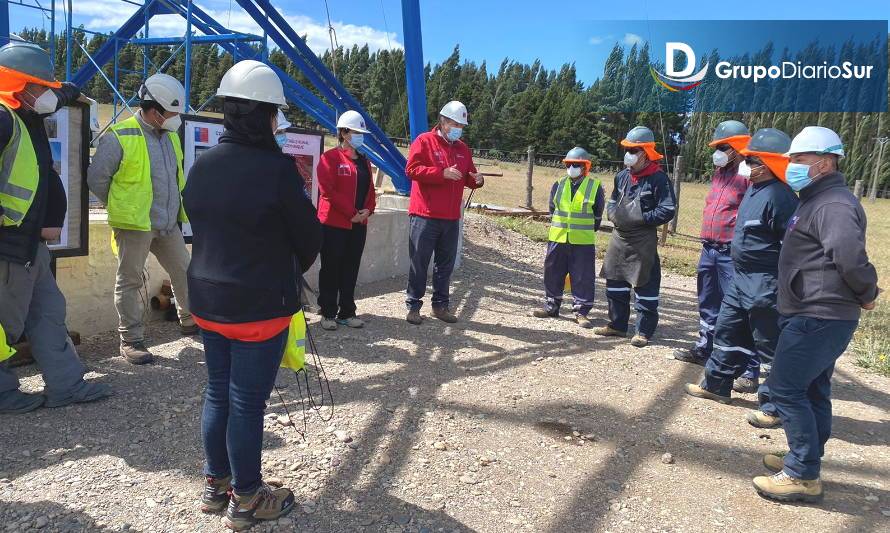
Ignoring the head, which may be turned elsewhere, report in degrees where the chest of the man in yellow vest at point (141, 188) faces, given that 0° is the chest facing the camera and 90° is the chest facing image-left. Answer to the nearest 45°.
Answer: approximately 315°

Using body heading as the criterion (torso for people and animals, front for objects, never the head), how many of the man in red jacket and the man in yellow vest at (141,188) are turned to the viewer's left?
0

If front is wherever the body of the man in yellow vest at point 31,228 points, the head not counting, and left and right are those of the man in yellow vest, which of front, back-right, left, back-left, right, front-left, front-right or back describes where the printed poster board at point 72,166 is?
left

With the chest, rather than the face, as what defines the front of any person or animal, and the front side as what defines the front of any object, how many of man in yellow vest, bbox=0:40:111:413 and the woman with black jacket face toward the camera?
0

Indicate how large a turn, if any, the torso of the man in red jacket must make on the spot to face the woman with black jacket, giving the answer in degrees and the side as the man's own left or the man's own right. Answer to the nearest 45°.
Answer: approximately 45° to the man's own right

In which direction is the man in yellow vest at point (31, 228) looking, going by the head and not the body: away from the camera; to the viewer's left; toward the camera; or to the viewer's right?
to the viewer's right

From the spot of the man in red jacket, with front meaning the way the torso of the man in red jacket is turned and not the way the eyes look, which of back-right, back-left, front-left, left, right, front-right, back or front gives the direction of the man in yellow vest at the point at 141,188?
right

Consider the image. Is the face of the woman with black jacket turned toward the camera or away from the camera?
away from the camera

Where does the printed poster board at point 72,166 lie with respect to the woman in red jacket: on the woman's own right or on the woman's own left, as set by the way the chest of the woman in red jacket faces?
on the woman's own right

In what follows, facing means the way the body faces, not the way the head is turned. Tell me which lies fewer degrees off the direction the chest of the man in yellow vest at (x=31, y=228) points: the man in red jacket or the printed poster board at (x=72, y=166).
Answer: the man in red jacket

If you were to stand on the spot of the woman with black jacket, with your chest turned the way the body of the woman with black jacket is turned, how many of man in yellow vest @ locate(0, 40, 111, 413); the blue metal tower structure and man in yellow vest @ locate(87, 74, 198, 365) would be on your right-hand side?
0

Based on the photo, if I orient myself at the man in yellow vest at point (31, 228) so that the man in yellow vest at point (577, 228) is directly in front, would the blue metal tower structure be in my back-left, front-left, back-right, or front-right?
front-left

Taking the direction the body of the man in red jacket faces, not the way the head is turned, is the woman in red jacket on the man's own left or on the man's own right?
on the man's own right

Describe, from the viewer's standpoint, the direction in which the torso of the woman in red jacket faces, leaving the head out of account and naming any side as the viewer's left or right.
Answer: facing the viewer and to the right of the viewer

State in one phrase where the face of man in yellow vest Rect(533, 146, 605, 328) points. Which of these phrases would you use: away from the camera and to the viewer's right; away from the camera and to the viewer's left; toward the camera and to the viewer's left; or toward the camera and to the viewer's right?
toward the camera and to the viewer's left

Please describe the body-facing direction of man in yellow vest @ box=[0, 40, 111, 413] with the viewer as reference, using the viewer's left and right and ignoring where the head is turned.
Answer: facing to the right of the viewer

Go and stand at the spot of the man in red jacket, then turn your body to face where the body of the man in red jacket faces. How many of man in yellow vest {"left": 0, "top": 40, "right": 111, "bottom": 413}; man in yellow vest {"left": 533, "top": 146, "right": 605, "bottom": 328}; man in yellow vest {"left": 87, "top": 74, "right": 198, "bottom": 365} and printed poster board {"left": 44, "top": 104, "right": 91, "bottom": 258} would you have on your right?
3
